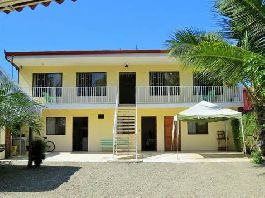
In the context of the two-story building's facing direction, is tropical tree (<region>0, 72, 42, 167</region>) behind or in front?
in front

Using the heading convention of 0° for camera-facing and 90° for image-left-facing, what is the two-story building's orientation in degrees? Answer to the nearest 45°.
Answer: approximately 0°

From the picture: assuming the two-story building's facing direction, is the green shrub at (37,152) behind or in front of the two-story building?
in front

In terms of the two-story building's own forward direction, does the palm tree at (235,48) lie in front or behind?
in front

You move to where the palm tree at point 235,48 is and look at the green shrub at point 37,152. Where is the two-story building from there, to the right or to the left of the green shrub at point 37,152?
right
